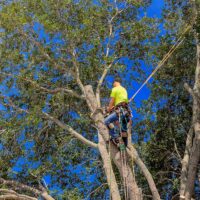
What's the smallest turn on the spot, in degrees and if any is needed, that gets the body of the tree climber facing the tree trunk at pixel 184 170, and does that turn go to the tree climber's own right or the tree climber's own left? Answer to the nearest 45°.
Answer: approximately 90° to the tree climber's own right

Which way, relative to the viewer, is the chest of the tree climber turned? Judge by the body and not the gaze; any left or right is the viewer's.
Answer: facing away from the viewer and to the left of the viewer

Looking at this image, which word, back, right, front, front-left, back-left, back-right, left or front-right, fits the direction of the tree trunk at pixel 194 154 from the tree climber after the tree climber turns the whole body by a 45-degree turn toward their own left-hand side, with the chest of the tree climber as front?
back-right

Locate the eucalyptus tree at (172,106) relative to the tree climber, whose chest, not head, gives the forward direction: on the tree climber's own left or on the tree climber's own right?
on the tree climber's own right
